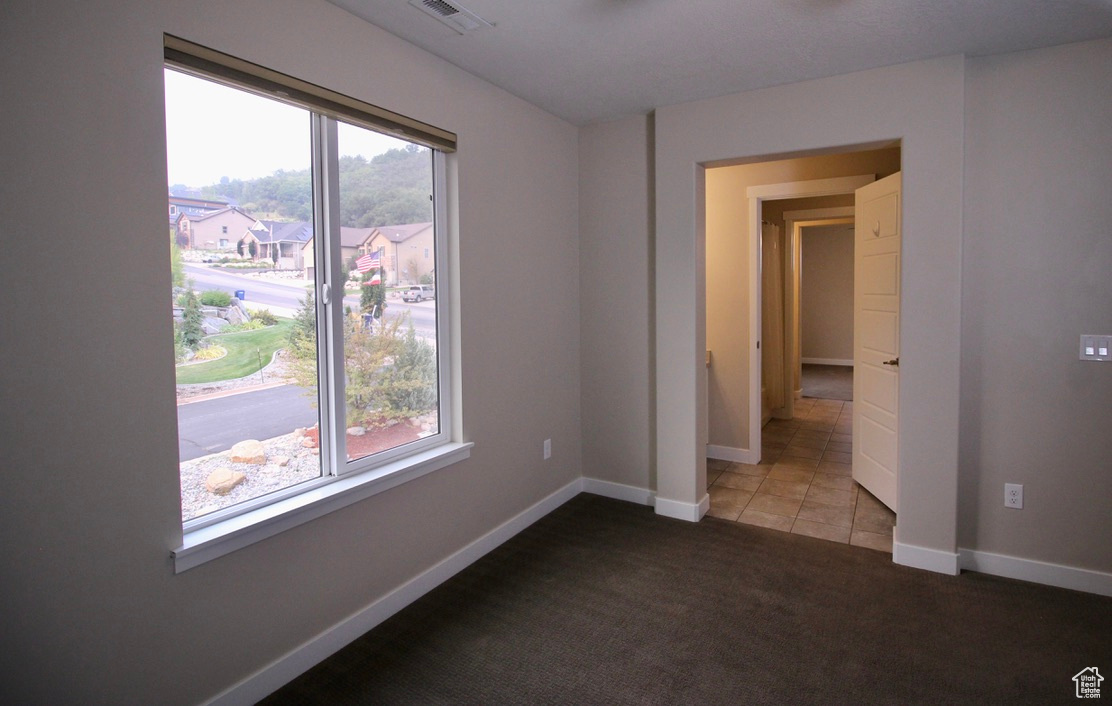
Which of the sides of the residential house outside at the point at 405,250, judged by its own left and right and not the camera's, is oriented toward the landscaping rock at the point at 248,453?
front

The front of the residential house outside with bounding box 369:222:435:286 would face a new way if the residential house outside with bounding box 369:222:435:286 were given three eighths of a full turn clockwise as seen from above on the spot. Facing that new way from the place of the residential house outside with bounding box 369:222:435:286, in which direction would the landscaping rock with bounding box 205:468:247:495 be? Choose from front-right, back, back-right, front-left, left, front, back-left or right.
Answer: back-left

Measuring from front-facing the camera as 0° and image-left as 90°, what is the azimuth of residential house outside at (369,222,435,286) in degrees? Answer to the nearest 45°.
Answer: approximately 45°

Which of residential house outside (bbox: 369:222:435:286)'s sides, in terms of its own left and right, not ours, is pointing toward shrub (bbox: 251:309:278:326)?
front
